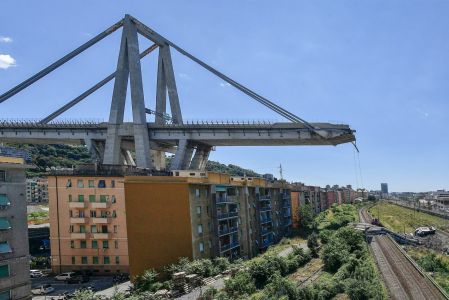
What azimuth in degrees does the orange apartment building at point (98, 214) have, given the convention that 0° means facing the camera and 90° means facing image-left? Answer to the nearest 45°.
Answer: approximately 0°

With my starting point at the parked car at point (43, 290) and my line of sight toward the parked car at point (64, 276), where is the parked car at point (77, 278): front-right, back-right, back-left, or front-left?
front-right

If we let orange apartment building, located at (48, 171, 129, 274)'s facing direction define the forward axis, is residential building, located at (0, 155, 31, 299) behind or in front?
in front

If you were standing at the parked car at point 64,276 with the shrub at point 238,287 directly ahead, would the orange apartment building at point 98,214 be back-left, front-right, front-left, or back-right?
front-left
